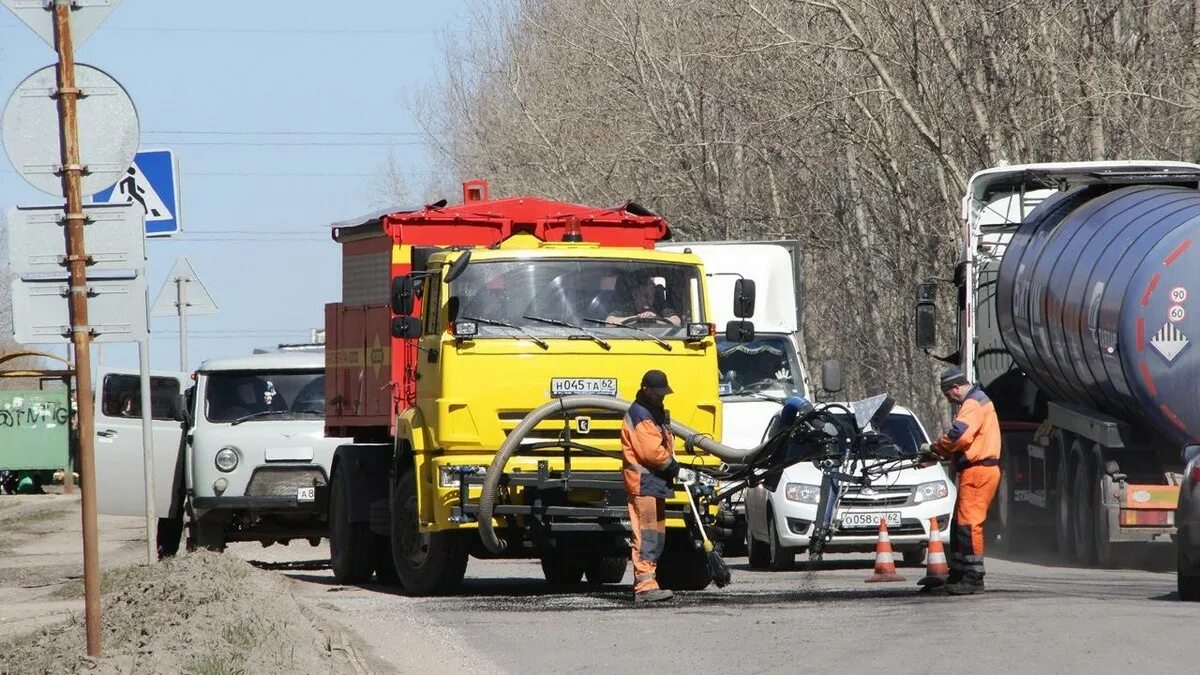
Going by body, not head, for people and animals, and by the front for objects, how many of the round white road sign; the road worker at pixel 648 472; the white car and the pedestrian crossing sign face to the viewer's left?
0

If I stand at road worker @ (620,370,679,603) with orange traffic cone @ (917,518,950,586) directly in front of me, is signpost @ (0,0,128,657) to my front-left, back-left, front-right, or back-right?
back-right

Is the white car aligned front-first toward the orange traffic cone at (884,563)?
yes

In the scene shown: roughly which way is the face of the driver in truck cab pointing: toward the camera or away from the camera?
toward the camera

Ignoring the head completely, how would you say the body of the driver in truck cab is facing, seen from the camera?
toward the camera

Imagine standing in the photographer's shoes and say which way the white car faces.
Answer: facing the viewer

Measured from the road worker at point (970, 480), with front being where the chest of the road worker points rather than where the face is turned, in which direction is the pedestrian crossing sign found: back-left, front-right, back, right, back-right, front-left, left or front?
front

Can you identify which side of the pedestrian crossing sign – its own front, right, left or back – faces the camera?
front

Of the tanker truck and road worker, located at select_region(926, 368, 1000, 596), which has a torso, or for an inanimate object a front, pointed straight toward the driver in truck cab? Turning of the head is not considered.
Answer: the road worker

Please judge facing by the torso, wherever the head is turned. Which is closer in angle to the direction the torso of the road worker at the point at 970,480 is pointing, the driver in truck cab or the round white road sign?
the driver in truck cab

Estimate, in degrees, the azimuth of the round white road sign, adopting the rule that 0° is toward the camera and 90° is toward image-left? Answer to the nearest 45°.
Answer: approximately 180°
